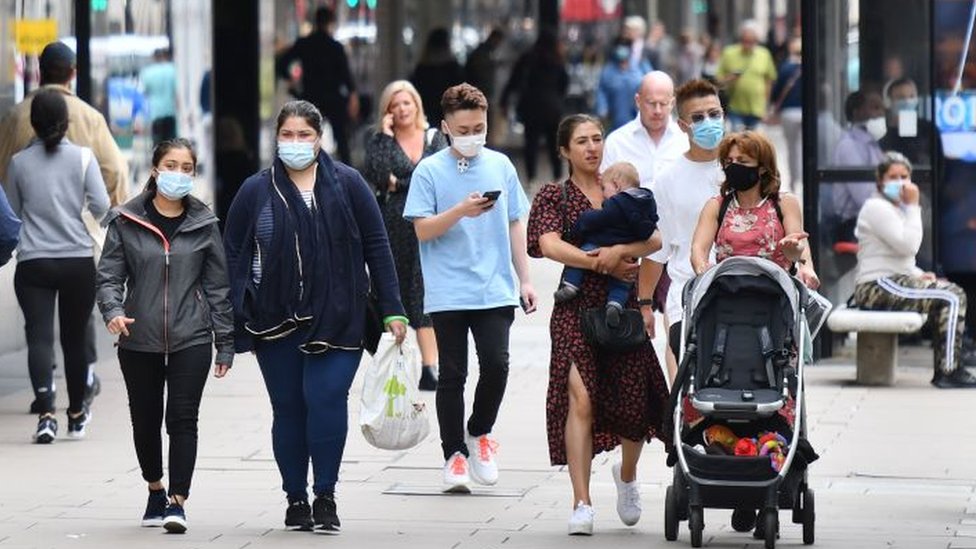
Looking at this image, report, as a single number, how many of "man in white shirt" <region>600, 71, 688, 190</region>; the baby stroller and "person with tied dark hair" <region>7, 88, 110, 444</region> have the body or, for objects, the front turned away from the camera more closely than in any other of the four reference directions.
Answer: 1

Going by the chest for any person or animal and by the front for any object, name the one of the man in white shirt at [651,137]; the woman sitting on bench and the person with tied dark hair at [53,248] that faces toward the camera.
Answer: the man in white shirt

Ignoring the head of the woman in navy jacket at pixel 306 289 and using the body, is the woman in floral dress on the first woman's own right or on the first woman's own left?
on the first woman's own left

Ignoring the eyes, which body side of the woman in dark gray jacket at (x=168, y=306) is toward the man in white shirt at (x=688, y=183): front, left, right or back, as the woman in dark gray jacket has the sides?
left

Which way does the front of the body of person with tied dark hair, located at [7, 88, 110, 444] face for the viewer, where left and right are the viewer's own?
facing away from the viewer

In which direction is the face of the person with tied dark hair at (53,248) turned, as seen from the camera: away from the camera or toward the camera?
away from the camera

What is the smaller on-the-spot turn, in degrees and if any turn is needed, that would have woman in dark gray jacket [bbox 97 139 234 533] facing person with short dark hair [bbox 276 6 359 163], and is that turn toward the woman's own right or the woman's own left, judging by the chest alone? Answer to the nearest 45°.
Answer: approximately 180°
